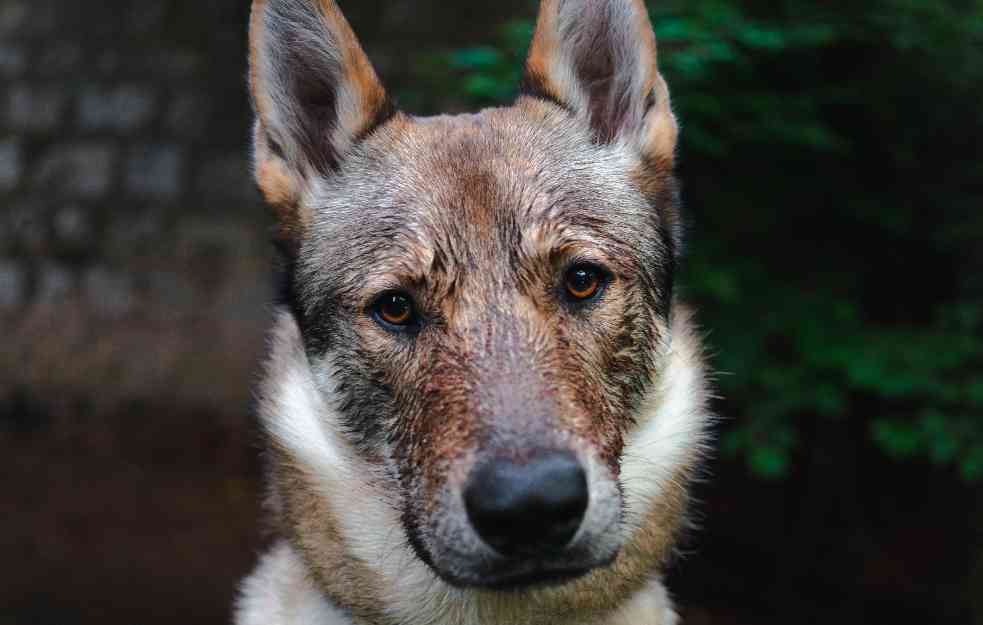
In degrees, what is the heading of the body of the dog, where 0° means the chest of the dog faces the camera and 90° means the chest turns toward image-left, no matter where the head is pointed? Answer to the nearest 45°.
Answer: approximately 0°
